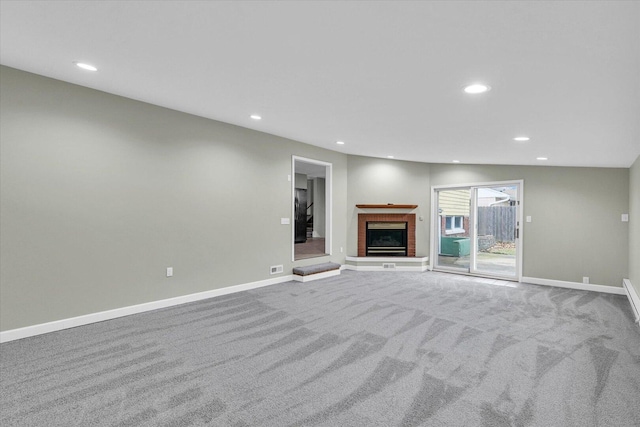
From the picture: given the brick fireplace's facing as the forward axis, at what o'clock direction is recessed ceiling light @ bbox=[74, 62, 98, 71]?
The recessed ceiling light is roughly at 1 o'clock from the brick fireplace.

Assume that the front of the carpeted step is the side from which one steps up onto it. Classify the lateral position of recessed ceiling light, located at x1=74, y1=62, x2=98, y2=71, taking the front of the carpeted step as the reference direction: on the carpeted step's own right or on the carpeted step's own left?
on the carpeted step's own right

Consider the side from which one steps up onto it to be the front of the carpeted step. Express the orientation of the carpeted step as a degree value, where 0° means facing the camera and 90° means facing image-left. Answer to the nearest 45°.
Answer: approximately 315°

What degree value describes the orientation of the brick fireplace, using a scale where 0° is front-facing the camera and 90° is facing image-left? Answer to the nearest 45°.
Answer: approximately 0°

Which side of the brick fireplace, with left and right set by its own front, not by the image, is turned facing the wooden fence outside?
left

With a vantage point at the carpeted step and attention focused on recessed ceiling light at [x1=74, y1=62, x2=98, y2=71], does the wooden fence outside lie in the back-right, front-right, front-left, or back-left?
back-left

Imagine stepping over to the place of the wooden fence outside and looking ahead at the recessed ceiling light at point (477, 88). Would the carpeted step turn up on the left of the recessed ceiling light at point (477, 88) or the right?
right

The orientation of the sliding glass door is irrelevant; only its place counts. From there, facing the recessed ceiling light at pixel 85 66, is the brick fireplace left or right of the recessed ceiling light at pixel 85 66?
right
